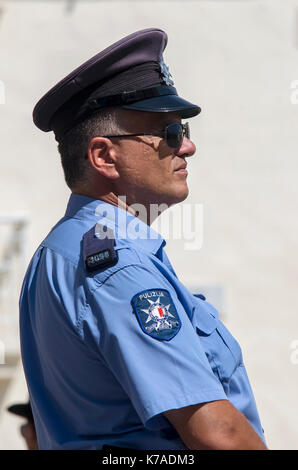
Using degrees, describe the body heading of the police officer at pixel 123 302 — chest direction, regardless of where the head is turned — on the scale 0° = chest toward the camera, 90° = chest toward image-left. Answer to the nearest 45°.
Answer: approximately 270°

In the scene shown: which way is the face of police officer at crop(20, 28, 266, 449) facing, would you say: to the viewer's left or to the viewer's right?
to the viewer's right
